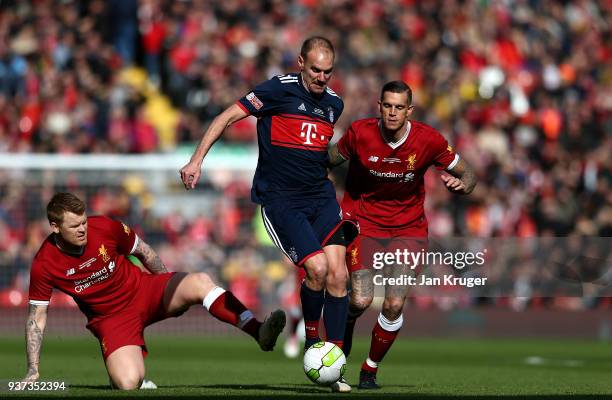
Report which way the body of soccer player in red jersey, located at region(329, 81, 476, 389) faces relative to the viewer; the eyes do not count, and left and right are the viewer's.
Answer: facing the viewer

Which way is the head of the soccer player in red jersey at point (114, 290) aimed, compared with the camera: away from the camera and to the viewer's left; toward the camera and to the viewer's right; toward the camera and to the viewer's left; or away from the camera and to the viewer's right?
toward the camera and to the viewer's right

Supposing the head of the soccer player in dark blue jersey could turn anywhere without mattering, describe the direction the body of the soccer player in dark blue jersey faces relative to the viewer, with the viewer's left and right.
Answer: facing the viewer and to the right of the viewer

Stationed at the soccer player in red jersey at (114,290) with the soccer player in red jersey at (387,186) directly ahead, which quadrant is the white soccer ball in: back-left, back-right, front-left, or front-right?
front-right
